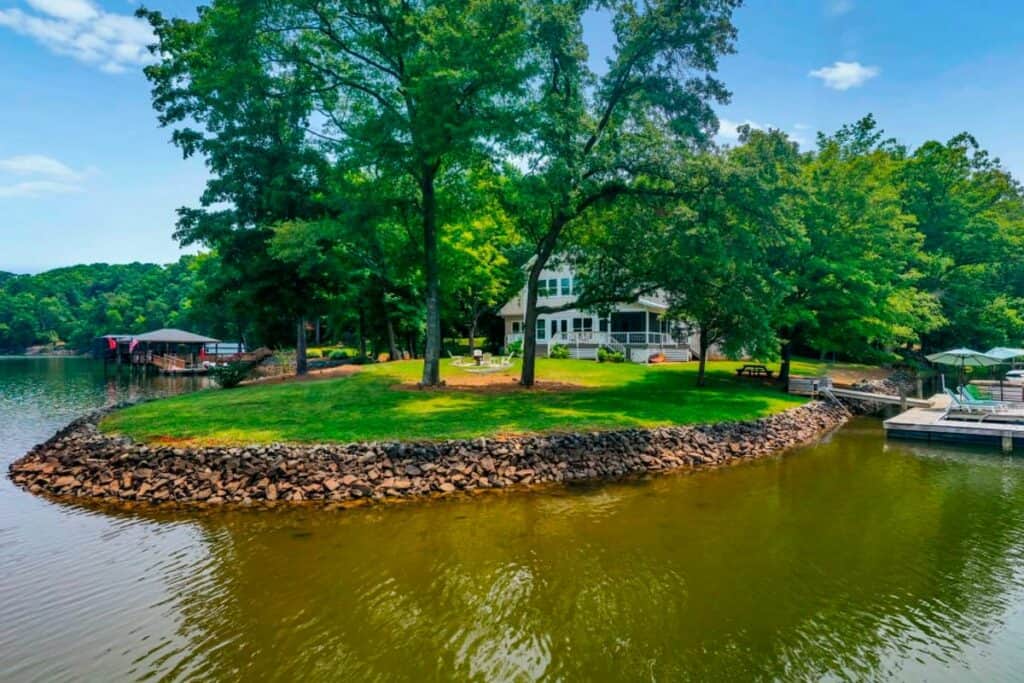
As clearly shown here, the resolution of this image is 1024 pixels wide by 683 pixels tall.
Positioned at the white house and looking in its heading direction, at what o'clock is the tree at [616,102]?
The tree is roughly at 12 o'clock from the white house.

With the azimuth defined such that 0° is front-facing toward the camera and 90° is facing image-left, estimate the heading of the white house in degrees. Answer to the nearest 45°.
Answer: approximately 0°

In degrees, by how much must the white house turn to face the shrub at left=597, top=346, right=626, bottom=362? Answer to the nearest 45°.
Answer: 0° — it already faces it

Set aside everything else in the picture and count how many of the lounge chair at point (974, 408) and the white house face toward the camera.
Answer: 1

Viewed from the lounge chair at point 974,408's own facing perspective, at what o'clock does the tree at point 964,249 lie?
The tree is roughly at 9 o'clock from the lounge chair.

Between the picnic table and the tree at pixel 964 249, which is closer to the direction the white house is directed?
the picnic table

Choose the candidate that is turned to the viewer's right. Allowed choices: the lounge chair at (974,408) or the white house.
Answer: the lounge chair

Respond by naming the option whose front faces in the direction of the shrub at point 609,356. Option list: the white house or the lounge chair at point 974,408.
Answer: the white house

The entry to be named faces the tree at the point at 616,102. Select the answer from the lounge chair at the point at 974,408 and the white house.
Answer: the white house

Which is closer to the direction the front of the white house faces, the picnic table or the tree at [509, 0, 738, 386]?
the tree

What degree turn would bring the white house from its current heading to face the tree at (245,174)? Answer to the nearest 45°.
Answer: approximately 45° to its right

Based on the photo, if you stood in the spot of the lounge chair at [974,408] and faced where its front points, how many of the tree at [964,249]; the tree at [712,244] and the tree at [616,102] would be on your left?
1
